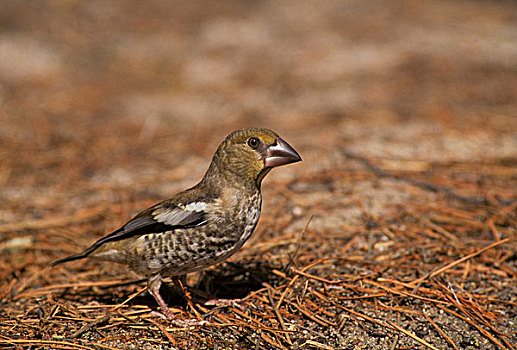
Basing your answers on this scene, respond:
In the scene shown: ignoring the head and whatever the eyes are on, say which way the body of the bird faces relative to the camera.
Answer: to the viewer's right

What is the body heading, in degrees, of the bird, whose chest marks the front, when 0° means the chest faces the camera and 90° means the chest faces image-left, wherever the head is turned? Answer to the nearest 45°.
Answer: approximately 270°
